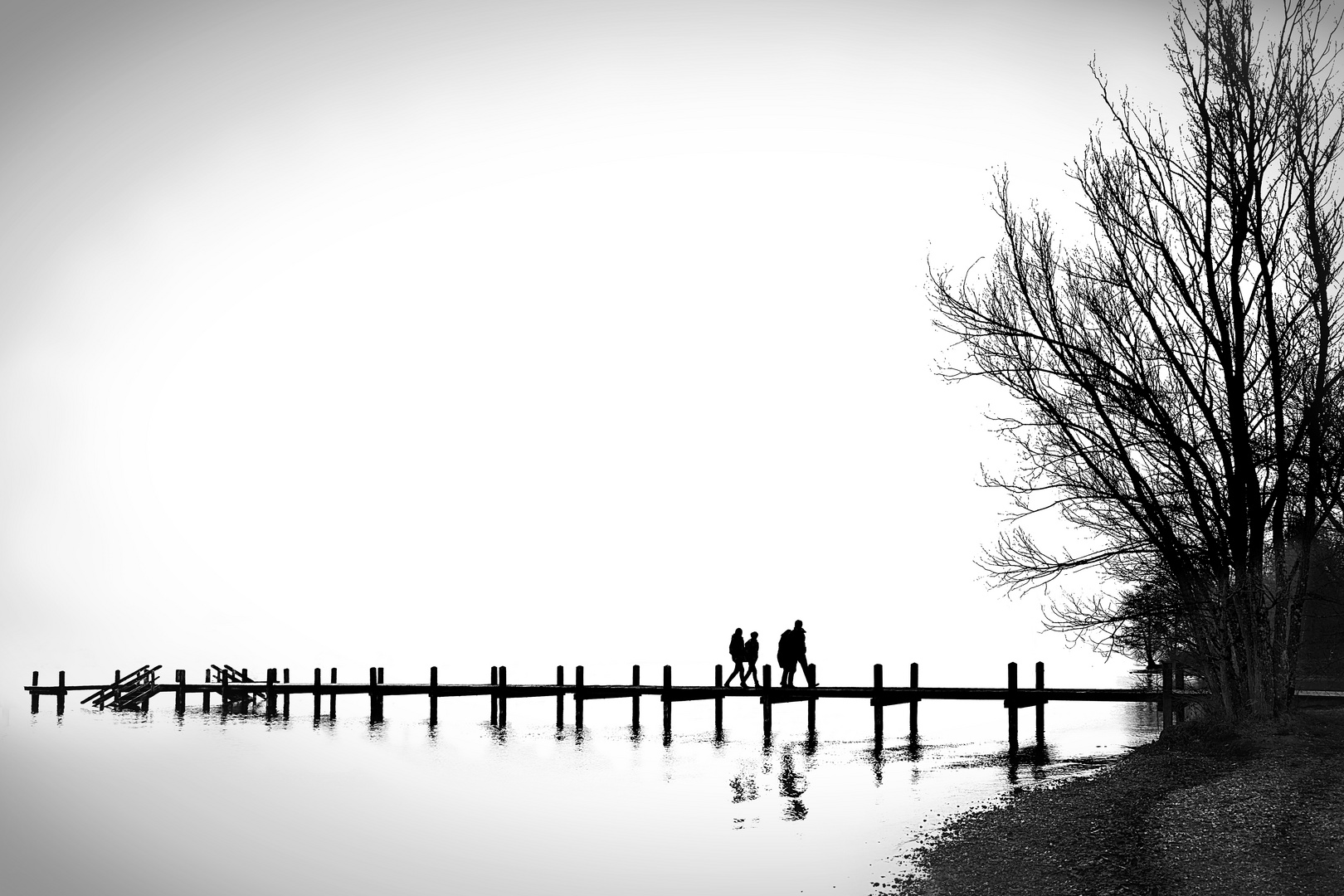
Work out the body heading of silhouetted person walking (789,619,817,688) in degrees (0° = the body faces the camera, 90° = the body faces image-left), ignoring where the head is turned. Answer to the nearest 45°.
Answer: approximately 270°
